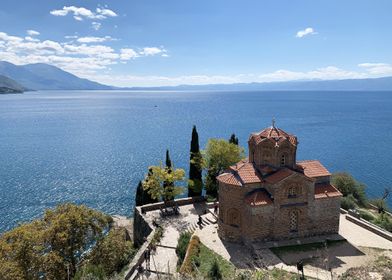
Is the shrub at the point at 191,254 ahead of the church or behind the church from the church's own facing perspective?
behind

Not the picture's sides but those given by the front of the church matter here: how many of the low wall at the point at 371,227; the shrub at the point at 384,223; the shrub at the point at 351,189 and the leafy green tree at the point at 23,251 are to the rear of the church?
1

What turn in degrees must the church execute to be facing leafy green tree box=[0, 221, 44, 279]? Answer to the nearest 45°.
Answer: approximately 180°

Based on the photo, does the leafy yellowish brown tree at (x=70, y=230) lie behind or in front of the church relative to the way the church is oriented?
behind

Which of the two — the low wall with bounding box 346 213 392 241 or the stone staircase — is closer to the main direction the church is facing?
the low wall

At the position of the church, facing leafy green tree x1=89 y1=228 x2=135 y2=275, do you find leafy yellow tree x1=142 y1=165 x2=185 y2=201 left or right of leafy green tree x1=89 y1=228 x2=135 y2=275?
right

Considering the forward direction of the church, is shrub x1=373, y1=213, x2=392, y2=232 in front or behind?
in front

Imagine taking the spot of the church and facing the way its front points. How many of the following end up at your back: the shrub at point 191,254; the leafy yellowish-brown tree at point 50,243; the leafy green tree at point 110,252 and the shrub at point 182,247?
4

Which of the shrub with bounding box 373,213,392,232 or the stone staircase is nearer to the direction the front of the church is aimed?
the shrub

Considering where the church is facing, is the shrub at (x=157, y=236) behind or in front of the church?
behind
